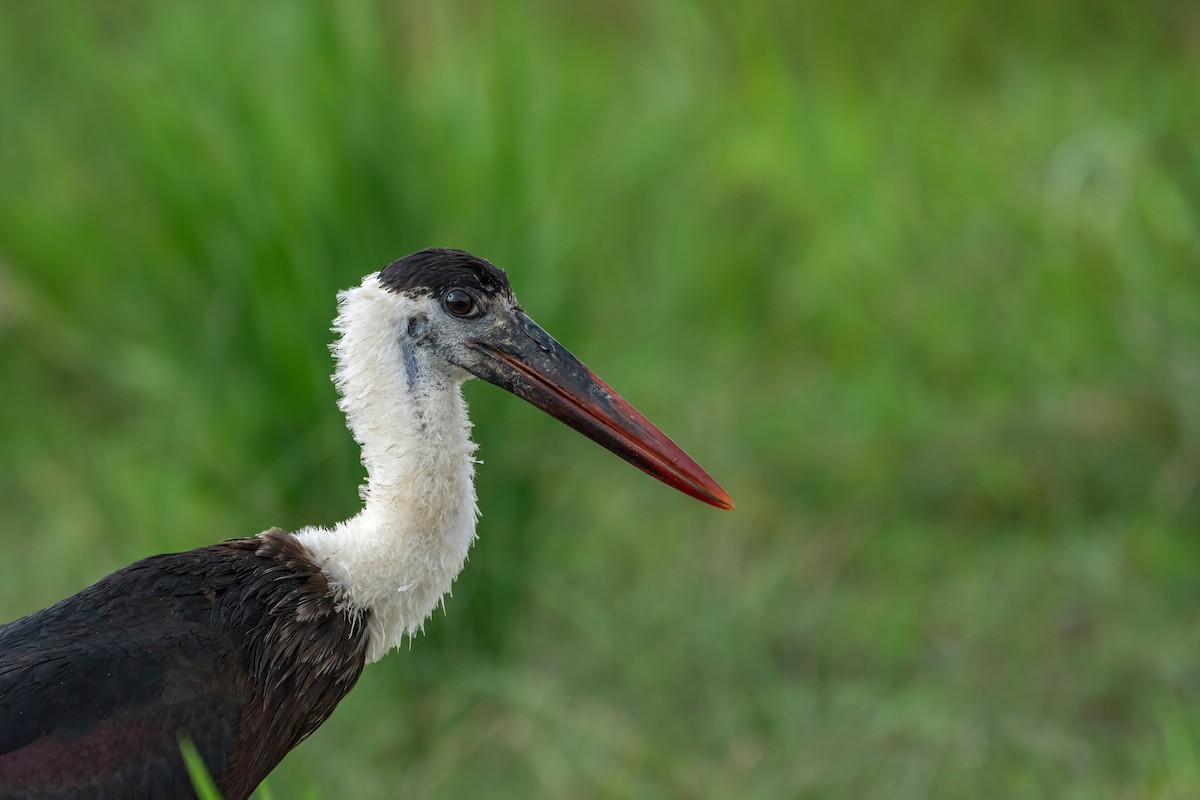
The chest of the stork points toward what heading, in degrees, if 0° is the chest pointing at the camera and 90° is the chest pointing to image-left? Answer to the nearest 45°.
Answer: approximately 270°
